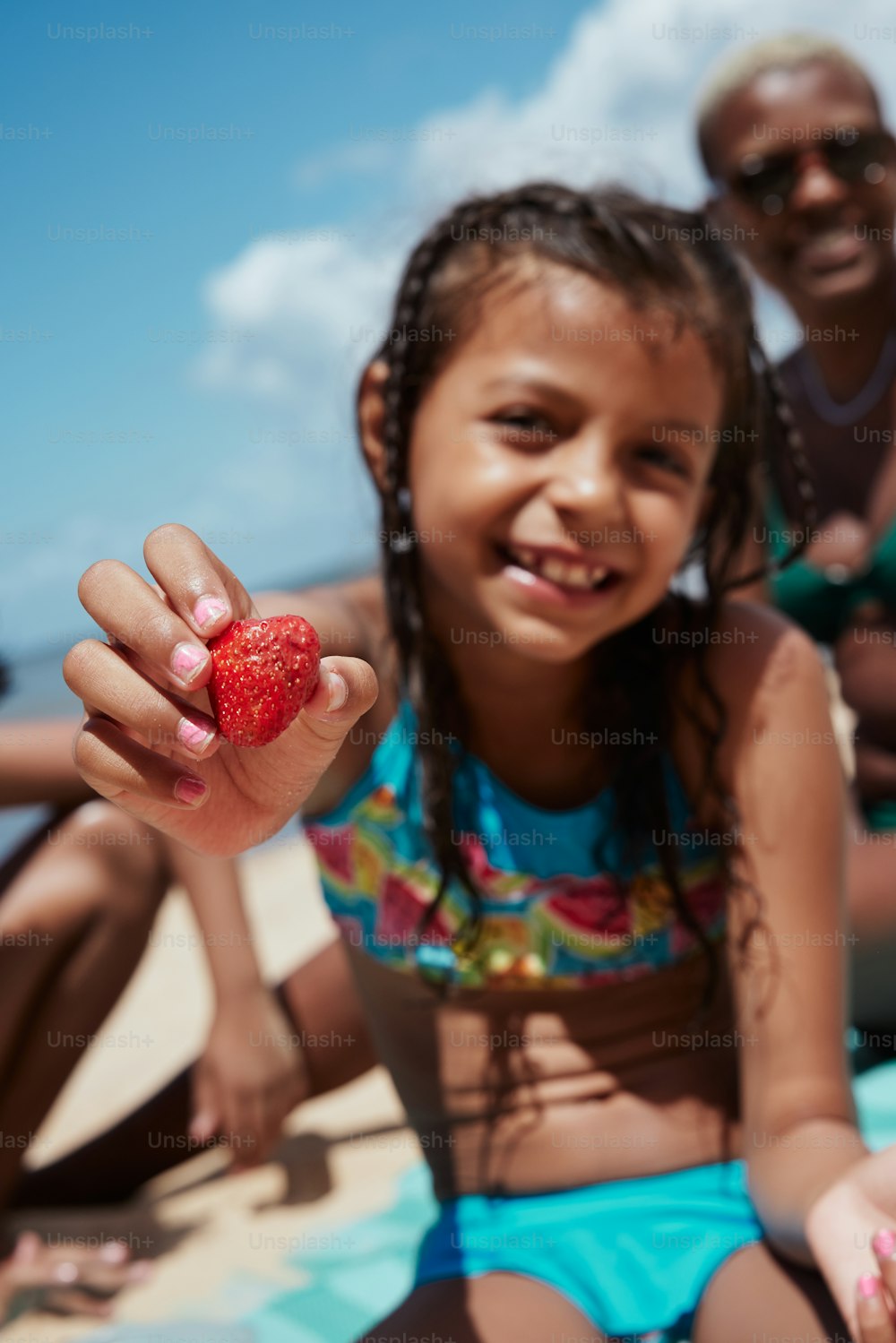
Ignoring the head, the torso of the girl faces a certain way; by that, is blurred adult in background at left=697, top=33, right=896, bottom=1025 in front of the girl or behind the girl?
behind

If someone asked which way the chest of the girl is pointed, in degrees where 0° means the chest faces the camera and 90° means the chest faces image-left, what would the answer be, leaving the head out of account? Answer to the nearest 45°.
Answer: approximately 0°

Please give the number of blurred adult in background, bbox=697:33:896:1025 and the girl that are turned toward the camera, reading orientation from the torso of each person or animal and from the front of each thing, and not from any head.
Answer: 2

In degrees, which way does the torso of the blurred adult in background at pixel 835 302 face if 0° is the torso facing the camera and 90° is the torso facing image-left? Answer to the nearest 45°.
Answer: approximately 0°
